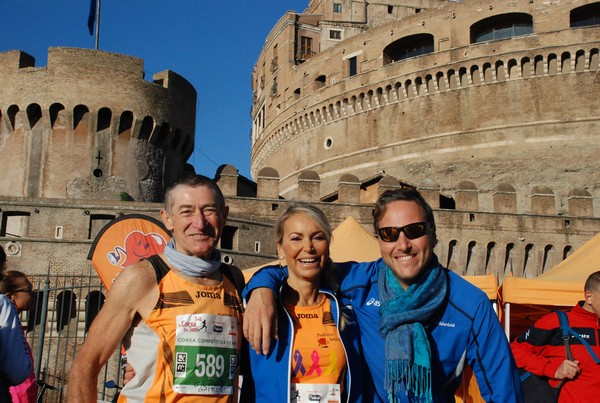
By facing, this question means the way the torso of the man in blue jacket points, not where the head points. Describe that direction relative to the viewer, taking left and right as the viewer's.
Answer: facing the viewer

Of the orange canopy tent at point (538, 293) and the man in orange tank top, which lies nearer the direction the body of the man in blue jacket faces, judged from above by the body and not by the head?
the man in orange tank top

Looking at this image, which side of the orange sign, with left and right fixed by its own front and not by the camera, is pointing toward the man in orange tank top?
front

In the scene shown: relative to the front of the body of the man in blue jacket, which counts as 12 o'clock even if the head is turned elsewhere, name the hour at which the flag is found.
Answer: The flag is roughly at 5 o'clock from the man in blue jacket.

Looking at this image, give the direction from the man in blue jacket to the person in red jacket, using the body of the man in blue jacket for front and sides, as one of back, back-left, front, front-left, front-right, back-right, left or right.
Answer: back-left

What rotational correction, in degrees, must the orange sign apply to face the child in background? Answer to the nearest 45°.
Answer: approximately 90° to its right

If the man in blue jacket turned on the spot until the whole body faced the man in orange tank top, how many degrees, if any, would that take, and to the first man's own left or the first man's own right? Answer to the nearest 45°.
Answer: approximately 90° to the first man's own right

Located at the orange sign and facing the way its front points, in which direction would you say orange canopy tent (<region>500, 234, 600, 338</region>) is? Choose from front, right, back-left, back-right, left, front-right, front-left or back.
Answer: left

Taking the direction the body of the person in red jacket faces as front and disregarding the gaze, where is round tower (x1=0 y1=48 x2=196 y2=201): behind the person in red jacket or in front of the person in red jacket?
behind

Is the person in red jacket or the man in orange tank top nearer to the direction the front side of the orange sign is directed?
the man in orange tank top
